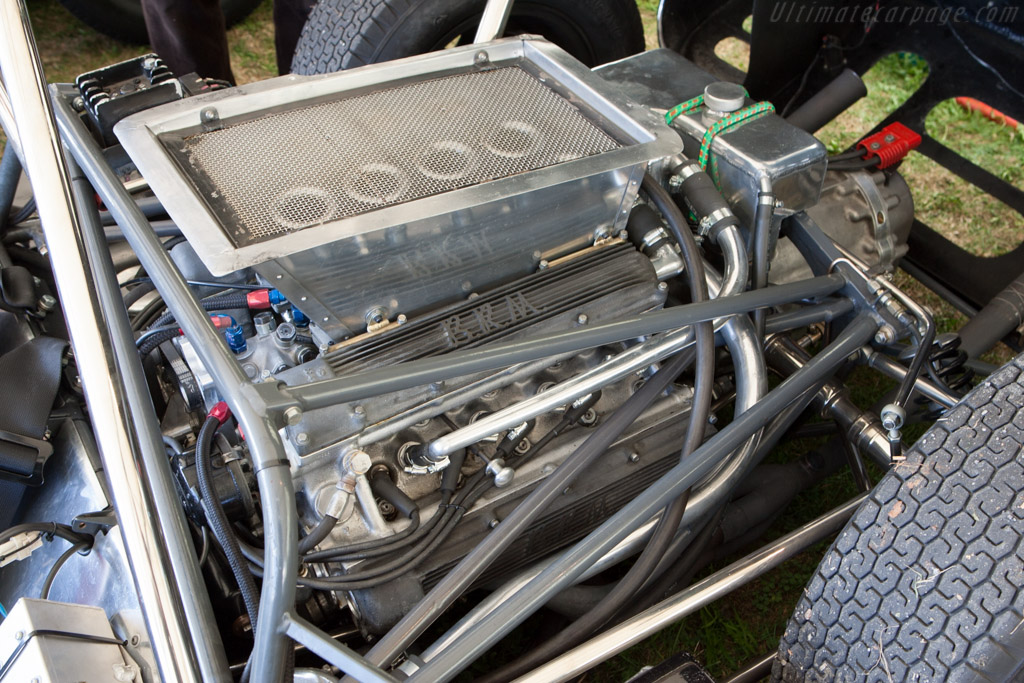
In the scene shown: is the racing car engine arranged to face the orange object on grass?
no

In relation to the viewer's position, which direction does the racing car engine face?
facing the viewer and to the left of the viewer
